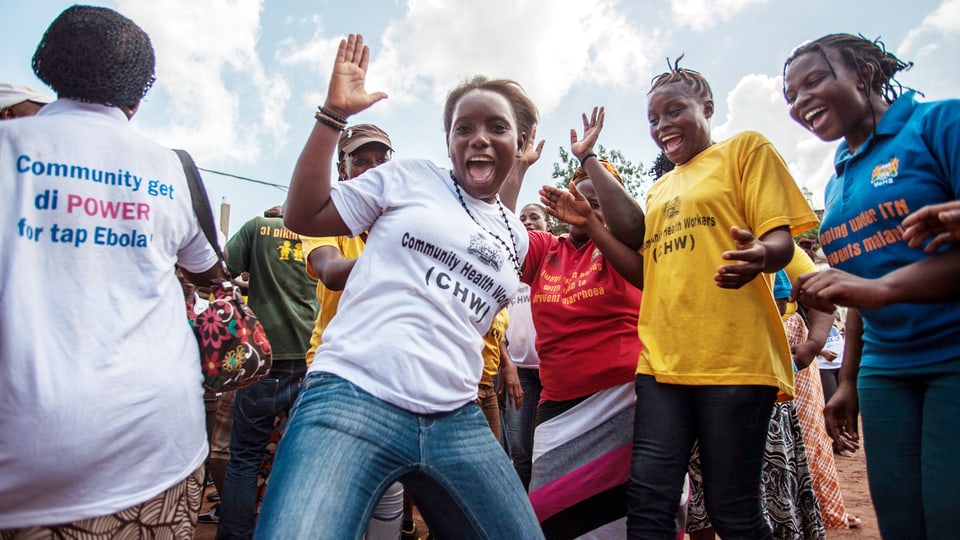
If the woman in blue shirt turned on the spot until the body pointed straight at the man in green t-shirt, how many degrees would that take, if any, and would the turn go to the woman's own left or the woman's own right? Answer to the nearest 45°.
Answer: approximately 45° to the woman's own right

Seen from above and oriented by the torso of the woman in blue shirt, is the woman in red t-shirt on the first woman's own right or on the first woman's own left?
on the first woman's own right

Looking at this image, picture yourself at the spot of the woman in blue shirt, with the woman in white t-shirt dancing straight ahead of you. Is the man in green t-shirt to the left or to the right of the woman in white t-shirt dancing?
right

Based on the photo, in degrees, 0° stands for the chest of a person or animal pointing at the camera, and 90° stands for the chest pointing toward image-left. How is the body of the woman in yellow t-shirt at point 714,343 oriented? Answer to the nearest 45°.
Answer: approximately 45°

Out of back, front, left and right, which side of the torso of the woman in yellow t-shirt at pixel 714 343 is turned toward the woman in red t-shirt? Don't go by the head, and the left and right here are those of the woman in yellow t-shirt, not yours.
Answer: right

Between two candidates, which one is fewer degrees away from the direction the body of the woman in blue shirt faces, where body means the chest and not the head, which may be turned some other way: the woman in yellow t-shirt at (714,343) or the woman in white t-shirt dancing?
the woman in white t-shirt dancing

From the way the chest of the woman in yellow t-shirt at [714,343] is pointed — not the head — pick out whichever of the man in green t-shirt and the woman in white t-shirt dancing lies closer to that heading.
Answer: the woman in white t-shirt dancing
